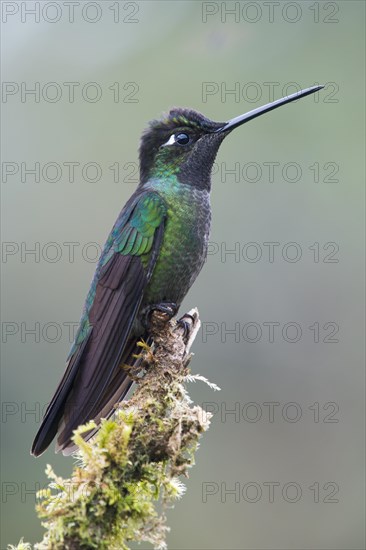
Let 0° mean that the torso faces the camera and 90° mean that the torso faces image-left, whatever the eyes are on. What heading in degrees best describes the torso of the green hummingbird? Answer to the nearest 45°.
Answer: approximately 270°
